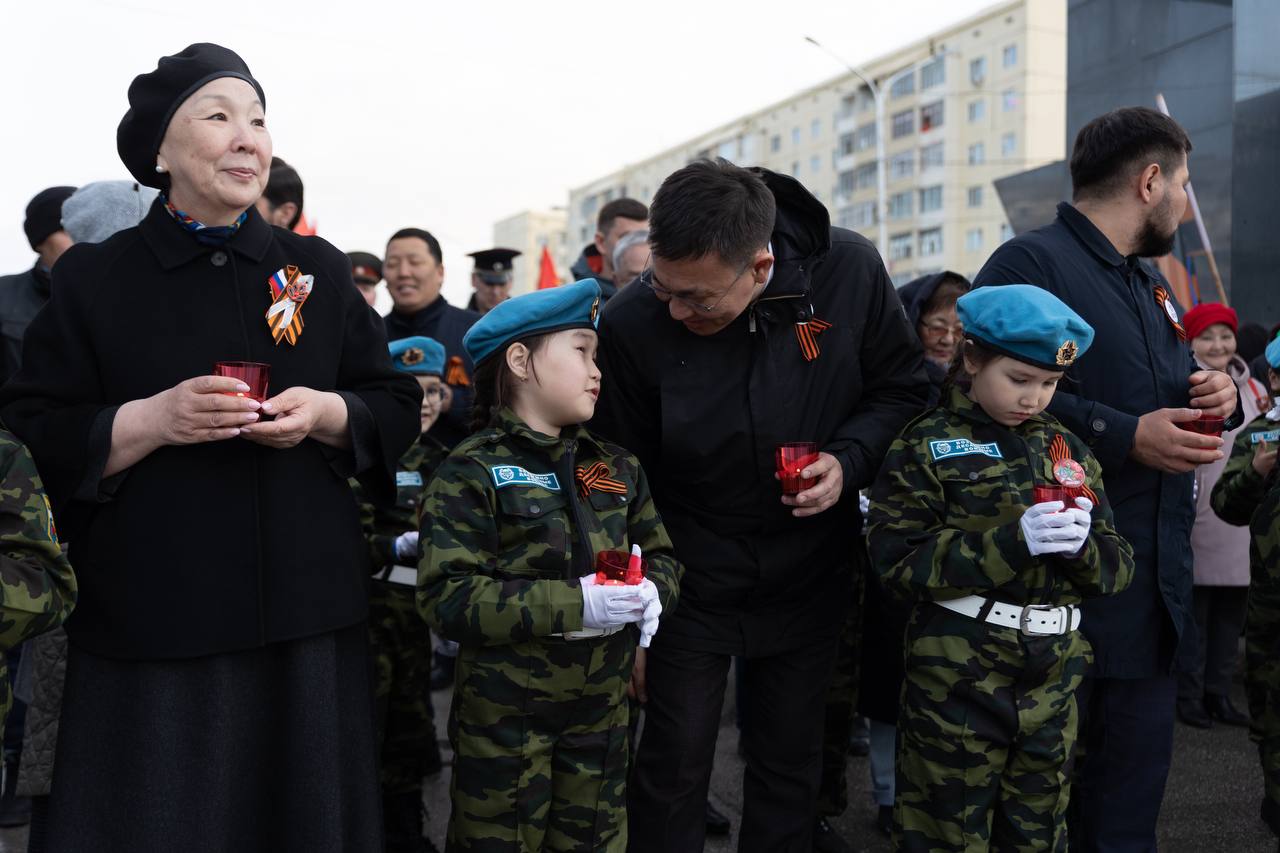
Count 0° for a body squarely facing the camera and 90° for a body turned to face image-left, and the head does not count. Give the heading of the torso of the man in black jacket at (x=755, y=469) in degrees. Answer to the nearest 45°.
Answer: approximately 0°

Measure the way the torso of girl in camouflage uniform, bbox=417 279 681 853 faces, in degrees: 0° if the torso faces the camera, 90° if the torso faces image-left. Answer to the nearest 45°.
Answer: approximately 315°

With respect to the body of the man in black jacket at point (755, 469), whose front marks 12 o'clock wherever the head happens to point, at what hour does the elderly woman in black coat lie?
The elderly woman in black coat is roughly at 2 o'clock from the man in black jacket.

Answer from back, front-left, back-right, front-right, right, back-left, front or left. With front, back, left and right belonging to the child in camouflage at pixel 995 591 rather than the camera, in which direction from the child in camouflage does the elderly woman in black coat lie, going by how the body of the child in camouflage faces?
right

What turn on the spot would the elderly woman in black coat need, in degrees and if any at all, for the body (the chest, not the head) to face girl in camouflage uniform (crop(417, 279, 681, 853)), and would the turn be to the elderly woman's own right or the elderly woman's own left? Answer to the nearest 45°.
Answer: approximately 90° to the elderly woman's own left

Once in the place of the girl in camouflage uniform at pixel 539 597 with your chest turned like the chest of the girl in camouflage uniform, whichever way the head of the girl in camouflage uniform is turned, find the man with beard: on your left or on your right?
on your left

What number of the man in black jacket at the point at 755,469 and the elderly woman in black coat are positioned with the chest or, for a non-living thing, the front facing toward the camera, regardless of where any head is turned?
2

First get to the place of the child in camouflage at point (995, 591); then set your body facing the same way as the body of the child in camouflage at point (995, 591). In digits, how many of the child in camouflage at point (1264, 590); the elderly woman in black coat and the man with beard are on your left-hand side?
2

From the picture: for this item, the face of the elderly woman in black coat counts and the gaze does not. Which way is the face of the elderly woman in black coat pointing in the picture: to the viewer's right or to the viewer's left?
to the viewer's right

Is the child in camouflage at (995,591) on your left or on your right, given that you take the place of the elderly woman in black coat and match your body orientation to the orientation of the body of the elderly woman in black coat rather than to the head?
on your left

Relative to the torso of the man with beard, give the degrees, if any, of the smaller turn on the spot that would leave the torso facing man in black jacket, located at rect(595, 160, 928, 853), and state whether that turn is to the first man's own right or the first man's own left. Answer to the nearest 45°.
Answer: approximately 90° to the first man's own right

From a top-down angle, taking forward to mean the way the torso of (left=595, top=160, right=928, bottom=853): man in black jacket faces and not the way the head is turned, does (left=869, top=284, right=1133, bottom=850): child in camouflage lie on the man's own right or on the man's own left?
on the man's own left

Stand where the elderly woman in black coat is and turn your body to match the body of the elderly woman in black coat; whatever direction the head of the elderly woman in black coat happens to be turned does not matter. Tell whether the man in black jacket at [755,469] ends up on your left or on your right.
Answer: on your left
